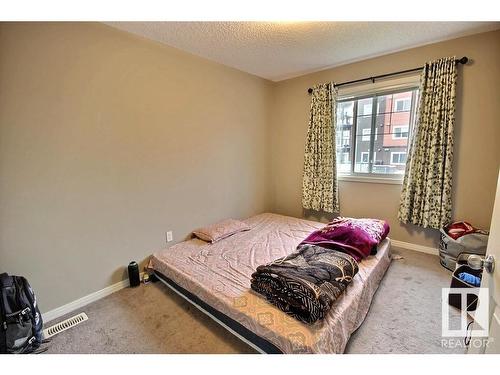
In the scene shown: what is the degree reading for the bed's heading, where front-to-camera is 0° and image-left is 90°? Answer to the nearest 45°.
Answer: approximately 315°

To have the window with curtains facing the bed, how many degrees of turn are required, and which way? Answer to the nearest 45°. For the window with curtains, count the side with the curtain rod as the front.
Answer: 0° — it already faces it

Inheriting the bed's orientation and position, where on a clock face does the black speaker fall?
The black speaker is roughly at 5 o'clock from the bed.

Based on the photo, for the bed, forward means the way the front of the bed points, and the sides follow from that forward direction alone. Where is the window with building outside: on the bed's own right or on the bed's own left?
on the bed's own left

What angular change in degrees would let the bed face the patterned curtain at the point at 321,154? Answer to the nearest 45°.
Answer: approximately 90° to its left
